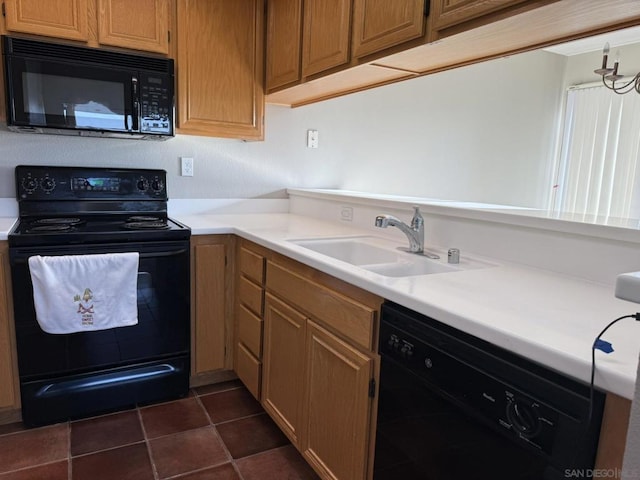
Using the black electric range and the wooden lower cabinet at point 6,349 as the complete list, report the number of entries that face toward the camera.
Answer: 2

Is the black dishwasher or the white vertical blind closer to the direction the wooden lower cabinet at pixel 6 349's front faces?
the black dishwasher

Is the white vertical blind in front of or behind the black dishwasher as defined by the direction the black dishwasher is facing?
behind

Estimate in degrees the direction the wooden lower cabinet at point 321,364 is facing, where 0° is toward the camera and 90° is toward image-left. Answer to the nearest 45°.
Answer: approximately 45°

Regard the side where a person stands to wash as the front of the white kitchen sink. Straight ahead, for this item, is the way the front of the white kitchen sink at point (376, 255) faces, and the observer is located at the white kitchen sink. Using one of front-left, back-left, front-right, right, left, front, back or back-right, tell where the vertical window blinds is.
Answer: back

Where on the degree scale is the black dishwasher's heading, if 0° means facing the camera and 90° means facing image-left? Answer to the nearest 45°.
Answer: approximately 45°

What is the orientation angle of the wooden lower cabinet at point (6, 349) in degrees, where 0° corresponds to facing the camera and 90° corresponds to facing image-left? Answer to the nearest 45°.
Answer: approximately 0°
